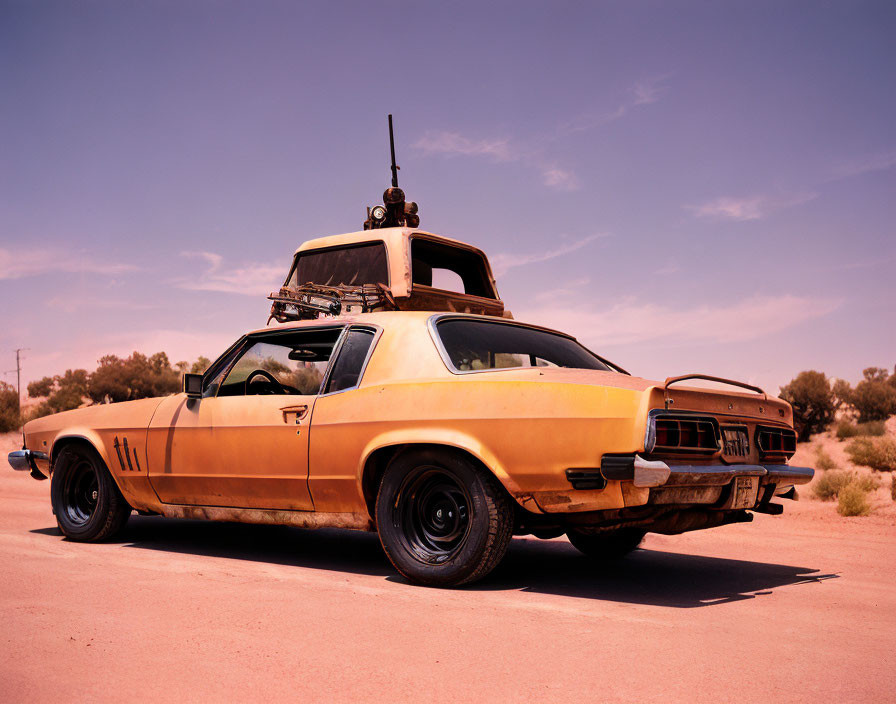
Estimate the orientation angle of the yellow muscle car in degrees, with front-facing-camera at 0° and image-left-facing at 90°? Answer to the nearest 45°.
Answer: approximately 135°

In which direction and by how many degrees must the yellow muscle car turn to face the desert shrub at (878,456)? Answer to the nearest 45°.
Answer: approximately 90° to its right

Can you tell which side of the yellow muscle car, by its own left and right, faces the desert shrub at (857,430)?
right

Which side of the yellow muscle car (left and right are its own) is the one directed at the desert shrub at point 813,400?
right

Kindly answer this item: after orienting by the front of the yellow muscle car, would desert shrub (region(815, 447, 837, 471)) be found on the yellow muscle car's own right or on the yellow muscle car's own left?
on the yellow muscle car's own right

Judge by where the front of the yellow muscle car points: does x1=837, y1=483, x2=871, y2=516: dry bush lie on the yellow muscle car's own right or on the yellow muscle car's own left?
on the yellow muscle car's own right
